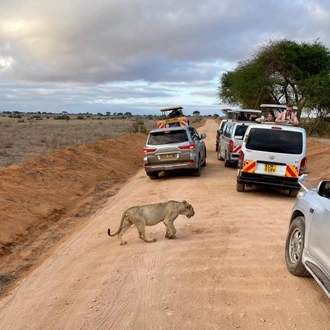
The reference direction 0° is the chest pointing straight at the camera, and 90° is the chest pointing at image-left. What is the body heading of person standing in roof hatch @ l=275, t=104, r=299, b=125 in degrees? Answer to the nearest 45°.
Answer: approximately 0°

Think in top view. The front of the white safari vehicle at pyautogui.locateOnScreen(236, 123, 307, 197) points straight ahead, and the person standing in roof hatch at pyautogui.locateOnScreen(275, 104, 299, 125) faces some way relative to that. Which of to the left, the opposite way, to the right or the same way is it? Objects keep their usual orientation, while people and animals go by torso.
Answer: the opposite way

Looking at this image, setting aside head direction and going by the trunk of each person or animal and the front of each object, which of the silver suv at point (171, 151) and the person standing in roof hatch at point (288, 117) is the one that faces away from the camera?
the silver suv

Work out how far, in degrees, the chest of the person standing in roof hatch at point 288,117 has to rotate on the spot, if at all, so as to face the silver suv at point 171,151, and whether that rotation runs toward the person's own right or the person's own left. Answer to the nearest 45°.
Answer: approximately 90° to the person's own right

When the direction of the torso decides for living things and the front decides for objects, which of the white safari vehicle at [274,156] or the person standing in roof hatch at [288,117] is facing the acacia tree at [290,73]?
the white safari vehicle

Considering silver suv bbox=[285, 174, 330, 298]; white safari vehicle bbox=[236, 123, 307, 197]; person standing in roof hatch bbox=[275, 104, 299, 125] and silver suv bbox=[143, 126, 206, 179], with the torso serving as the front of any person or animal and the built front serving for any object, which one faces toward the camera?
the person standing in roof hatch

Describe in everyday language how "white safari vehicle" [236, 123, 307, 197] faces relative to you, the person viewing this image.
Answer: facing away from the viewer

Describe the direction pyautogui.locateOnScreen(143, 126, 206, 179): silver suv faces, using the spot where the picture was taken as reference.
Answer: facing away from the viewer

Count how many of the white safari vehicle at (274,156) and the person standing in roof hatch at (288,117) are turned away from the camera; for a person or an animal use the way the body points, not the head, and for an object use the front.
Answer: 1

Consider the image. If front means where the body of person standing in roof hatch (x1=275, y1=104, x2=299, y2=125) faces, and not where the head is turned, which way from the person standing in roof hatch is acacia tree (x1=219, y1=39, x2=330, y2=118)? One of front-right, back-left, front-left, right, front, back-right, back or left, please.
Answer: back

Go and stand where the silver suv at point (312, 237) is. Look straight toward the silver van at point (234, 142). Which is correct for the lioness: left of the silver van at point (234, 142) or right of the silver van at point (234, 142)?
left
